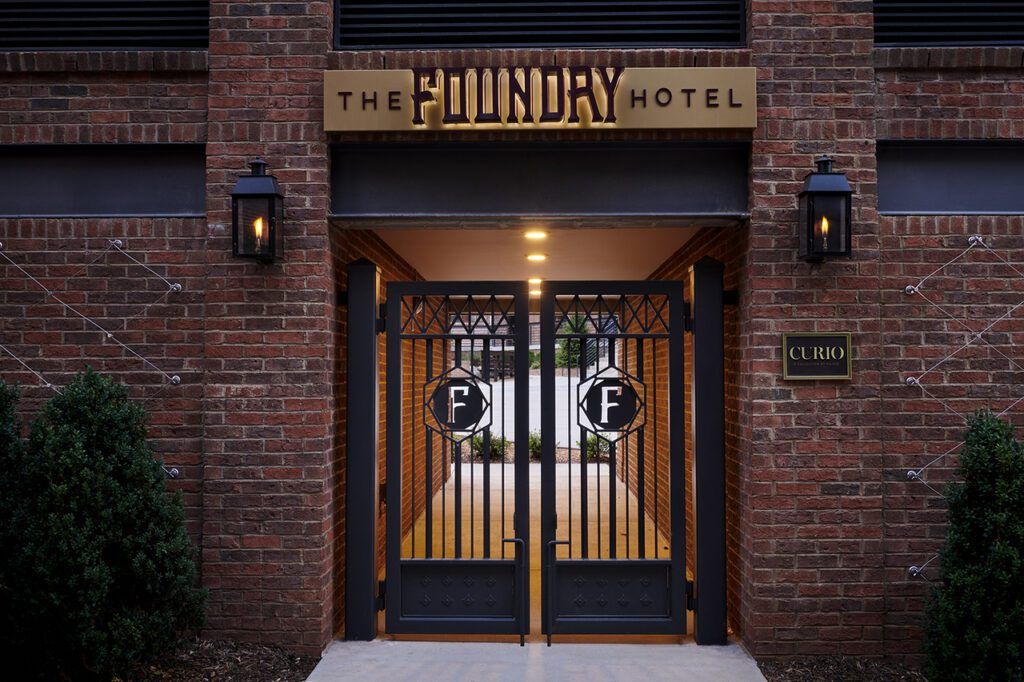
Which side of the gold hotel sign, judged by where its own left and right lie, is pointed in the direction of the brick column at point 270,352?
right

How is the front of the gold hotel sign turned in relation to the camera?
facing the viewer

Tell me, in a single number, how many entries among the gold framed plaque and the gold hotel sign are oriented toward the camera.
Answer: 2

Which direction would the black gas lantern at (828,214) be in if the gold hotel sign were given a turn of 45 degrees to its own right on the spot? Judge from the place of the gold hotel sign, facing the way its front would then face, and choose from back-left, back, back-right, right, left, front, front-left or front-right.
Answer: back-left

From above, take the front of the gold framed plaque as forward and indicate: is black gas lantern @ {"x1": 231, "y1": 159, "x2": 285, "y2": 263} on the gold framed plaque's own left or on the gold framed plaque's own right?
on the gold framed plaque's own right

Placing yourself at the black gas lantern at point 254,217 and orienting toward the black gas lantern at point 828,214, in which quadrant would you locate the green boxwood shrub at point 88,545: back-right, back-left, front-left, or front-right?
back-right

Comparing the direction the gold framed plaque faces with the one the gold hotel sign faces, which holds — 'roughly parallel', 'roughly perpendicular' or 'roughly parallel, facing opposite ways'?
roughly parallel

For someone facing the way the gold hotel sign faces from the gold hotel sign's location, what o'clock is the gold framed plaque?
The gold framed plaque is roughly at 9 o'clock from the gold hotel sign.
